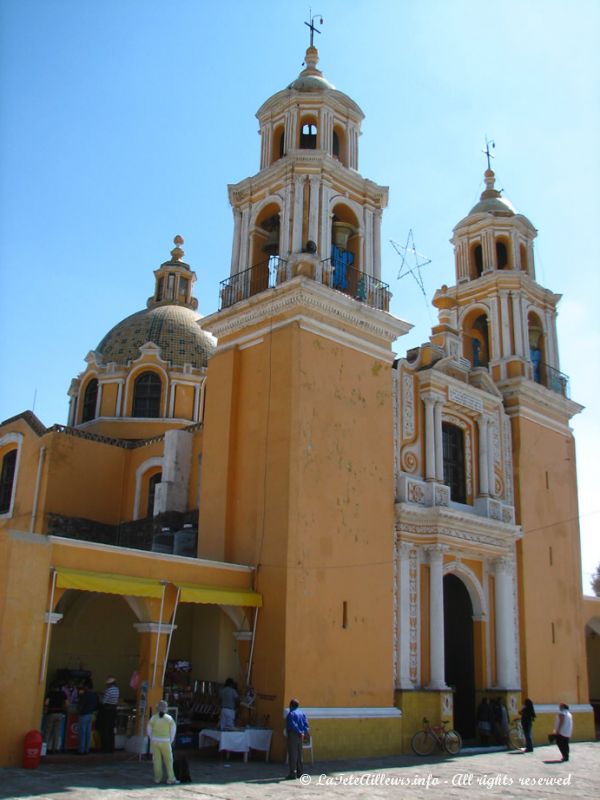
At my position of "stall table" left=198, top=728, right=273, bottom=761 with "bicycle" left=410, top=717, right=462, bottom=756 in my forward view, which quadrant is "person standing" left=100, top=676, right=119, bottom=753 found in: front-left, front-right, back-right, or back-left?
back-left

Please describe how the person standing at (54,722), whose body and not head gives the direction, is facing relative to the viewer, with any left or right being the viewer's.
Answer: facing away from the viewer

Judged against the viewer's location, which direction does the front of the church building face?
facing the viewer and to the right of the viewer

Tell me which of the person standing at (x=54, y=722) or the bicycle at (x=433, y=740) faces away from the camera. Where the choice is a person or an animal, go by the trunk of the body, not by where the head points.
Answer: the person standing

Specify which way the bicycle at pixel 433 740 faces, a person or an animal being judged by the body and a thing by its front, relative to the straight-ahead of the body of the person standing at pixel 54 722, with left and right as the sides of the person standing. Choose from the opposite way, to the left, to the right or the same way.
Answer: to the left

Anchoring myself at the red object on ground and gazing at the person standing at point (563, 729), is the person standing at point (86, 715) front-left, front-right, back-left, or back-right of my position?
front-left

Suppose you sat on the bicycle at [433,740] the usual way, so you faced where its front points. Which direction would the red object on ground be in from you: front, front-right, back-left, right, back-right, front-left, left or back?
front-left

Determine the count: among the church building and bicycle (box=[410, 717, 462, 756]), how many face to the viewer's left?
1

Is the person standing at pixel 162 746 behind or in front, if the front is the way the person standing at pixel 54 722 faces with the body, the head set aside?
behind

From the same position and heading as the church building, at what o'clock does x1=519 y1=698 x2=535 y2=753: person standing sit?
The person standing is roughly at 10 o'clock from the church building.

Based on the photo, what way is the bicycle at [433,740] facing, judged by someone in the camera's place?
facing to the left of the viewer

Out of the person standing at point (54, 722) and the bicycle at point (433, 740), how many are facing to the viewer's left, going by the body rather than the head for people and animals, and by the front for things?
1

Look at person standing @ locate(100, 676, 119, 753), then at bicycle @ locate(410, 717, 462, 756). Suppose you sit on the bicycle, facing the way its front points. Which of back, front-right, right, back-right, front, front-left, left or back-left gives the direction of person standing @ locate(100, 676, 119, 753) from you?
front-left

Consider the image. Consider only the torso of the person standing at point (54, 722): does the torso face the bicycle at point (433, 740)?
no

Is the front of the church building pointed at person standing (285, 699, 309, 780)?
no

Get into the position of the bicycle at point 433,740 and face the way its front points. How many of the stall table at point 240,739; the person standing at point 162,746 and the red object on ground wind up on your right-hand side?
0
